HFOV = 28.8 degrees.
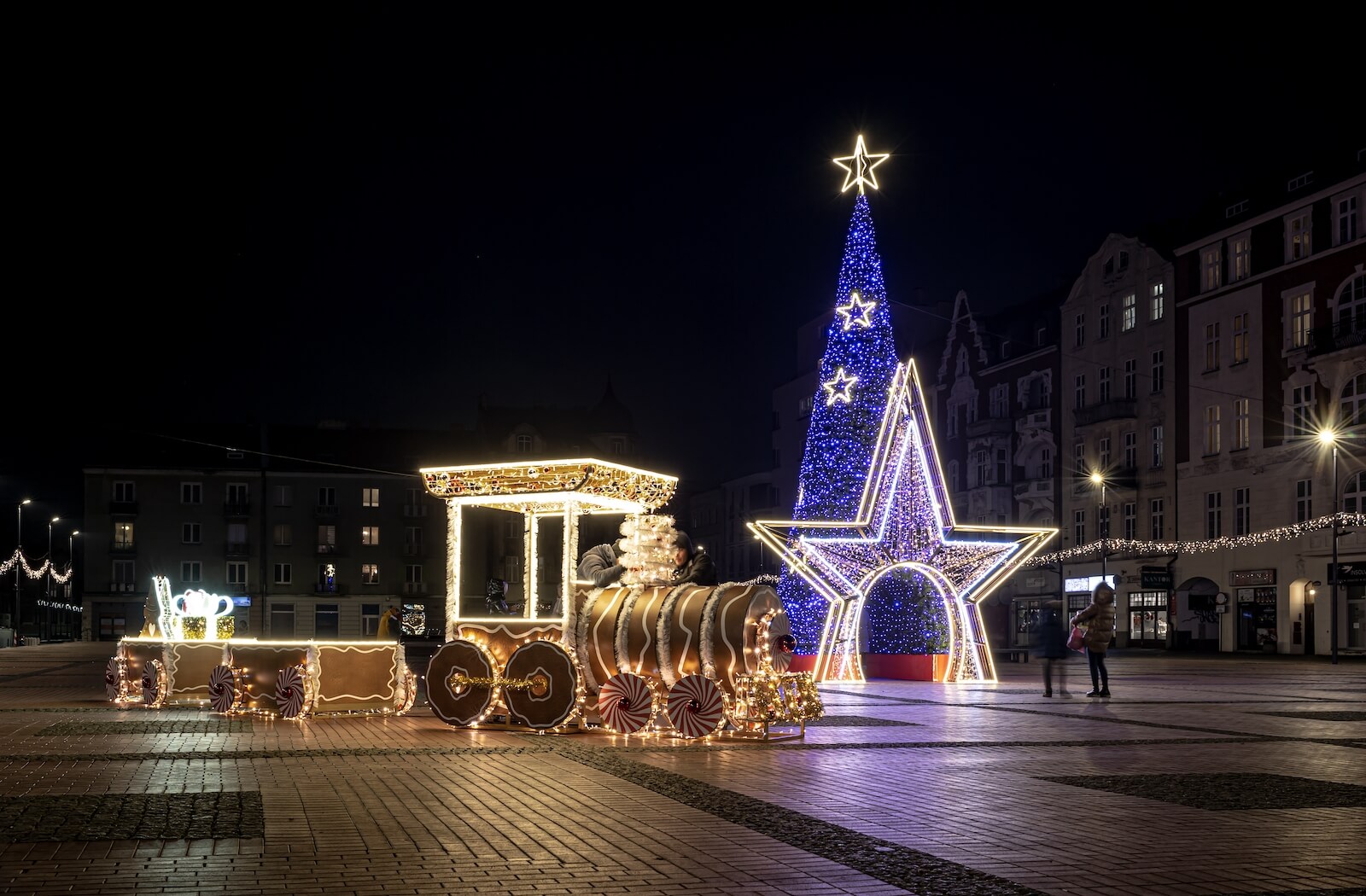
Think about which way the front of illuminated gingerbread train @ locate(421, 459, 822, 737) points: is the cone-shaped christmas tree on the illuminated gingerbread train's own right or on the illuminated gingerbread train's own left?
on the illuminated gingerbread train's own left

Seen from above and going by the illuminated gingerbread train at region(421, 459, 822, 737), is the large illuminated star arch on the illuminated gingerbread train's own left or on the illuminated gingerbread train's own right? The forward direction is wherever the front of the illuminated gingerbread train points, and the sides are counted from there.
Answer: on the illuminated gingerbread train's own left

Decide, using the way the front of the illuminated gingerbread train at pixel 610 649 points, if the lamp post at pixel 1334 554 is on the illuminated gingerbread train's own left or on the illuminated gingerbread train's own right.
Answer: on the illuminated gingerbread train's own left

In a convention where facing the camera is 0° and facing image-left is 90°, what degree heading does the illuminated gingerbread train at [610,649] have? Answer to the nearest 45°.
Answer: approximately 315°

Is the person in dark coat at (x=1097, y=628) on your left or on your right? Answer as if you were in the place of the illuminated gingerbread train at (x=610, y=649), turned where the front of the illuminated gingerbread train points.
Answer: on your left

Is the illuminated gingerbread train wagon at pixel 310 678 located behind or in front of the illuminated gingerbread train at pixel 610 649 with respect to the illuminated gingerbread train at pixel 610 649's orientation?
behind
